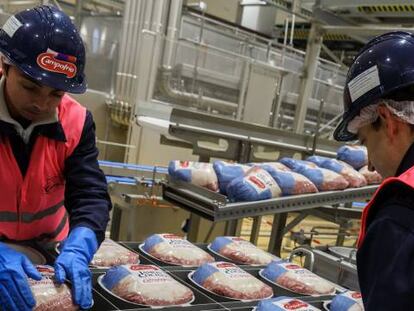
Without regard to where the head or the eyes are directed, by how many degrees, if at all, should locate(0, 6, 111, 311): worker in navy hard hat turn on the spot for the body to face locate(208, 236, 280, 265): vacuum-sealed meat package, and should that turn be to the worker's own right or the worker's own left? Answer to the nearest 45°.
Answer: approximately 90° to the worker's own left

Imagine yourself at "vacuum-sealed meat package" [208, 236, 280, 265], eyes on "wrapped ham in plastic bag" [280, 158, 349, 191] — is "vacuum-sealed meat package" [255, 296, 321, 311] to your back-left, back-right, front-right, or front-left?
back-right

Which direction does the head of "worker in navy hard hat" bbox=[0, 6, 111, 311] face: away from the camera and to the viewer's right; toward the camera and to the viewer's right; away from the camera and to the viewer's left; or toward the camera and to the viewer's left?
toward the camera and to the viewer's right

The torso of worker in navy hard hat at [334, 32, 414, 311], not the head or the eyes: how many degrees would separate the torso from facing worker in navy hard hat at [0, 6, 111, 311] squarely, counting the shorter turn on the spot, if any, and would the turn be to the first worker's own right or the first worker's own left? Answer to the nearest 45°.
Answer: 0° — they already face them

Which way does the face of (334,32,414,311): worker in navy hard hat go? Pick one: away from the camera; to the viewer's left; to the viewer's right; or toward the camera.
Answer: to the viewer's left

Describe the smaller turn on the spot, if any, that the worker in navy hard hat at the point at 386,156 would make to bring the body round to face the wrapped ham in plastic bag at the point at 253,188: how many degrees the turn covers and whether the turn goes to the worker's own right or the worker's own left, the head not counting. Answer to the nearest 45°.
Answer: approximately 45° to the worker's own right

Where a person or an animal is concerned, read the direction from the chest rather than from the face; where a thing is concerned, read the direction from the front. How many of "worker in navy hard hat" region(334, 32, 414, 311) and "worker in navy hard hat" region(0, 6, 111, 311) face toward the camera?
1

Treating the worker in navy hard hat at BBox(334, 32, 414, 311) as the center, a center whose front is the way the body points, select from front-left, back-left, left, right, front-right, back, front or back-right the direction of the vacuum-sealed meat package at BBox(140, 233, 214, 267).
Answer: front-right

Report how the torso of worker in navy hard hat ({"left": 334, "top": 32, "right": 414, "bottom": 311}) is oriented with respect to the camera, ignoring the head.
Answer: to the viewer's left

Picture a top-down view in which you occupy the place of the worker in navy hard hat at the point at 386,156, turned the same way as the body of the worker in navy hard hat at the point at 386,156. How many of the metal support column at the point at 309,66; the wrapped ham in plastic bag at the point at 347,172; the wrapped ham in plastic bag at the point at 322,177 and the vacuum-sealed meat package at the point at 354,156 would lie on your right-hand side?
4

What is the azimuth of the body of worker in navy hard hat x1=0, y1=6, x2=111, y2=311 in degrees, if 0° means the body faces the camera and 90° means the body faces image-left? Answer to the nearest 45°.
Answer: approximately 0°
